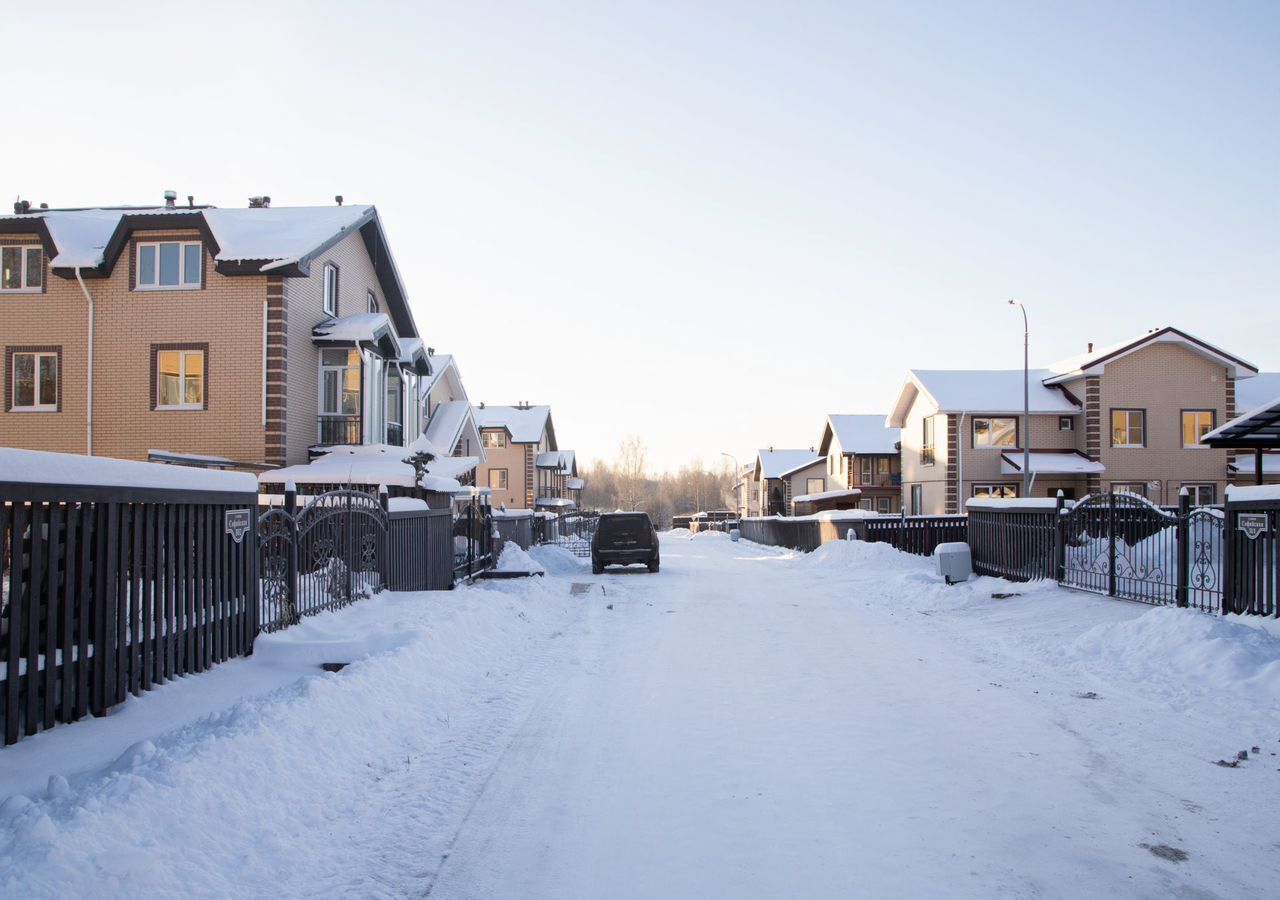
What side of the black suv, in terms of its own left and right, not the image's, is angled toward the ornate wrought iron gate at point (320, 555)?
back

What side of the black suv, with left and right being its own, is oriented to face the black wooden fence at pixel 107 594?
back

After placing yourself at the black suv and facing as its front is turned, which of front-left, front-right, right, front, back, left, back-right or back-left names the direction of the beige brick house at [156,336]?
left

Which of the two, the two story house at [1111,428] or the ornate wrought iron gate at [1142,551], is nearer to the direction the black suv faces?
the two story house

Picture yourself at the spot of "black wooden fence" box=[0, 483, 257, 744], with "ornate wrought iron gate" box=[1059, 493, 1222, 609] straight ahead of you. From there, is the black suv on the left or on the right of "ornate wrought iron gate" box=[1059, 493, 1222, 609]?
left

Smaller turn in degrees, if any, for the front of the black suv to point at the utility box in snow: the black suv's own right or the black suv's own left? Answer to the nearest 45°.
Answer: approximately 135° to the black suv's own right

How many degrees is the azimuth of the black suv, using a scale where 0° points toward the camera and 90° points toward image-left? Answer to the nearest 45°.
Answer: approximately 180°
